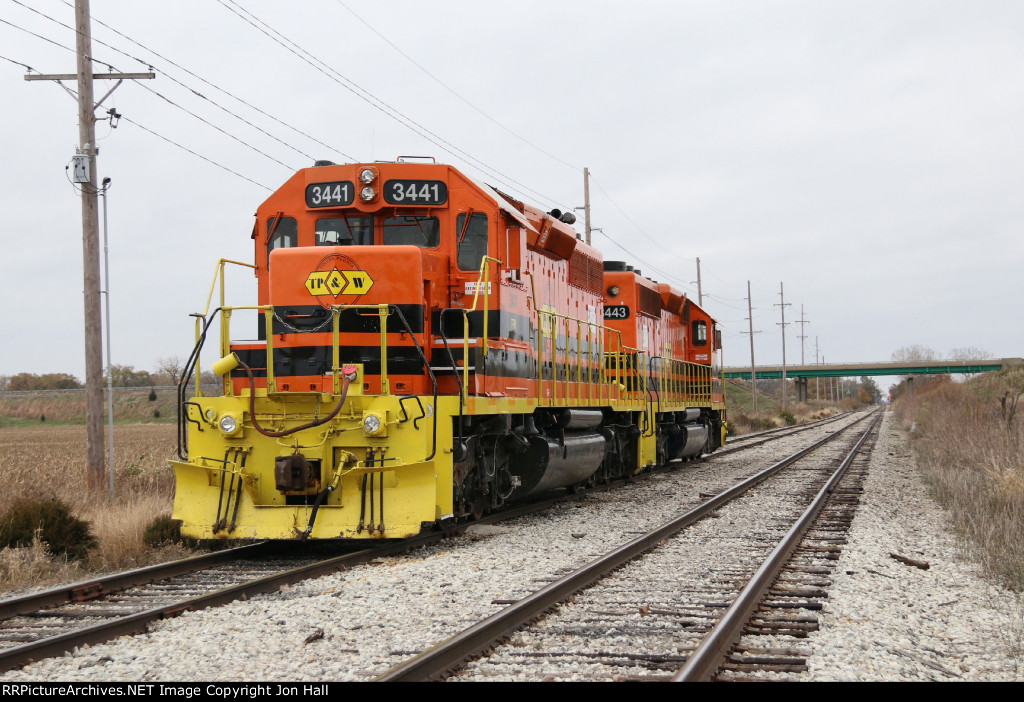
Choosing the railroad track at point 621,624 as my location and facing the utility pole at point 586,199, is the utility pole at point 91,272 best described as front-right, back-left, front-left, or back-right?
front-left

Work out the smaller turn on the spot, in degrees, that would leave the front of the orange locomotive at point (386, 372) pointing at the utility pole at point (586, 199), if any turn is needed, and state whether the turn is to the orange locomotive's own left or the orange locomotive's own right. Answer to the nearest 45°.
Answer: approximately 135° to the orange locomotive's own right

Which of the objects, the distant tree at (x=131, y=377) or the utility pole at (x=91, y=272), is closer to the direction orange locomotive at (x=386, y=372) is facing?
the utility pole

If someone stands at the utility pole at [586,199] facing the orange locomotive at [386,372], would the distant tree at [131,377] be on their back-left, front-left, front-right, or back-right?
back-right

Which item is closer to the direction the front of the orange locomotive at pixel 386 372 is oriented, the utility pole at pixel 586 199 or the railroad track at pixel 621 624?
the railroad track

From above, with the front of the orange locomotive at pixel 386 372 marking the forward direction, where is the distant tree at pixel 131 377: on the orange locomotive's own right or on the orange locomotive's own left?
on the orange locomotive's own right

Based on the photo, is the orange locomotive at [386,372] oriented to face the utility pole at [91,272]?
no

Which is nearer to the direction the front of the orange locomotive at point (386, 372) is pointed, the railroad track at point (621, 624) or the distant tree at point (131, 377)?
the railroad track

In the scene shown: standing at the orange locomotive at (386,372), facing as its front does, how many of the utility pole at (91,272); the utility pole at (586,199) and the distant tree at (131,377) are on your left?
0
